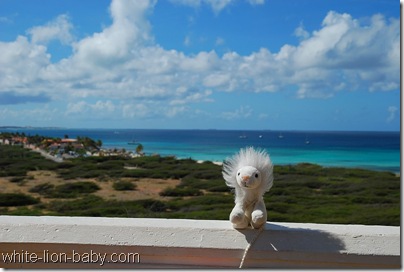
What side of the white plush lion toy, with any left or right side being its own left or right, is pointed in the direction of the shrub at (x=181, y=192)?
back

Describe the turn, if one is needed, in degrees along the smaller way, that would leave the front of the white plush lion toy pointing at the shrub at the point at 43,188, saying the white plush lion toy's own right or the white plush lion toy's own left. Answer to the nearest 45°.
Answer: approximately 135° to the white plush lion toy's own right

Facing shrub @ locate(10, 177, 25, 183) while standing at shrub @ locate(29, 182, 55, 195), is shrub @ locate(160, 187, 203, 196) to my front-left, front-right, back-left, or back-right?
back-right

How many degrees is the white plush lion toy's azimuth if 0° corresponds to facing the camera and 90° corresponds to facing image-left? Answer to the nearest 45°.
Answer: approximately 0°

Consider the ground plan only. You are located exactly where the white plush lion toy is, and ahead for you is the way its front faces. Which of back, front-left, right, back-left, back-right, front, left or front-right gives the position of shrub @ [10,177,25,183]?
back-right
